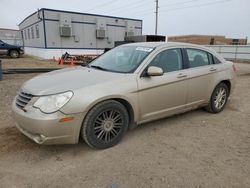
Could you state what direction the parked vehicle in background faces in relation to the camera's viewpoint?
facing to the right of the viewer

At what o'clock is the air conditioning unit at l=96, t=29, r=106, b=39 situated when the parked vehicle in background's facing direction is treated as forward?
The air conditioning unit is roughly at 12 o'clock from the parked vehicle in background.

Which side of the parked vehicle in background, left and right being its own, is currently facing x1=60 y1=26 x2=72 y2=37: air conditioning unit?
front

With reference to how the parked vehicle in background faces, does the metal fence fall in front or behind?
in front

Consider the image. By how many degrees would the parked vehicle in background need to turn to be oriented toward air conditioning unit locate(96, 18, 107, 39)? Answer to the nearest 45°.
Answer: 0° — it already faces it
